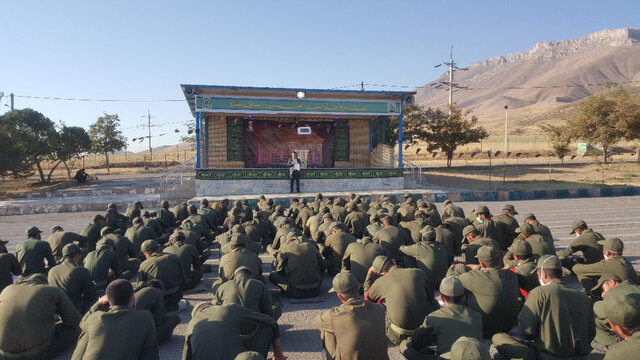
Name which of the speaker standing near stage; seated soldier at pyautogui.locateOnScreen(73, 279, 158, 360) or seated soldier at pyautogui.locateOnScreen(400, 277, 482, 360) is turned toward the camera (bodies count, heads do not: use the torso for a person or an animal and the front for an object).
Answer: the speaker standing near stage

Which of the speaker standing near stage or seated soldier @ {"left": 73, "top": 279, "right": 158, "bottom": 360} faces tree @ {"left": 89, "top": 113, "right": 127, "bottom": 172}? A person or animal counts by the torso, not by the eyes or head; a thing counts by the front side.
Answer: the seated soldier

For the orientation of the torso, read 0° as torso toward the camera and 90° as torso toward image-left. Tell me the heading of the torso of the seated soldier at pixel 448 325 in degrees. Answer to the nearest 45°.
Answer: approximately 180°

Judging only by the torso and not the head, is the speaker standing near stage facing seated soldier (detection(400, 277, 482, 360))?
yes

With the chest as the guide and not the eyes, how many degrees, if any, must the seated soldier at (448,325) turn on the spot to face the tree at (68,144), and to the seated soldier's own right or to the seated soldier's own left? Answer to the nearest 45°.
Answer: approximately 45° to the seated soldier's own left

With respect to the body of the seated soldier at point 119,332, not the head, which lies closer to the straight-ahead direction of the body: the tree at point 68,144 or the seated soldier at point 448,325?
the tree

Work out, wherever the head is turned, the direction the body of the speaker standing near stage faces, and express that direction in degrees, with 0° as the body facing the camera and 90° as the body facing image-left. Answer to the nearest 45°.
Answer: approximately 0°

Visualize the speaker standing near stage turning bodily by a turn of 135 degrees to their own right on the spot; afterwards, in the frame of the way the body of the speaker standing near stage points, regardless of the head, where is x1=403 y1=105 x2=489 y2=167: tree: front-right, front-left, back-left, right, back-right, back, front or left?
right

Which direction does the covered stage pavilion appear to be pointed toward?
toward the camera

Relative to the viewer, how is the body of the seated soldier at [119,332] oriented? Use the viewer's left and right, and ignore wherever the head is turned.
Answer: facing away from the viewer

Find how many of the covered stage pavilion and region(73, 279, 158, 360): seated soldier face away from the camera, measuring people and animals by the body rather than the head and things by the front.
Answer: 1

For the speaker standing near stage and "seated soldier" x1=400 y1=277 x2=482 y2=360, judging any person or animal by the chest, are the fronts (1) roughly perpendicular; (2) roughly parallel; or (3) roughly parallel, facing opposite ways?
roughly parallel, facing opposite ways

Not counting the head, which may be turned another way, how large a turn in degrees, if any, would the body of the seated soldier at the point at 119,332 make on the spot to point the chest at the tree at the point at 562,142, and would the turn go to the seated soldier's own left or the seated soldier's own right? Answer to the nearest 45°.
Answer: approximately 45° to the seated soldier's own right

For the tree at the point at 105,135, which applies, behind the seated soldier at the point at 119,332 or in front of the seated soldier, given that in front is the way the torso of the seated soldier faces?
in front

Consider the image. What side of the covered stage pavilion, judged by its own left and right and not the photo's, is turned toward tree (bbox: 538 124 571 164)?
left

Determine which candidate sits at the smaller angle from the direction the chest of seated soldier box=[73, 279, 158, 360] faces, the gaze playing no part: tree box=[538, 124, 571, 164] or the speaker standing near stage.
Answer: the speaker standing near stage

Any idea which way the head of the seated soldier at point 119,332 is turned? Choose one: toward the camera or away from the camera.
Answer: away from the camera
